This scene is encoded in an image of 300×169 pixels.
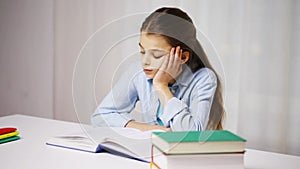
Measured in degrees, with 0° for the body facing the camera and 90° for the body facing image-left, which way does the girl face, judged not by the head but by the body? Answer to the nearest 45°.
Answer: approximately 45°
